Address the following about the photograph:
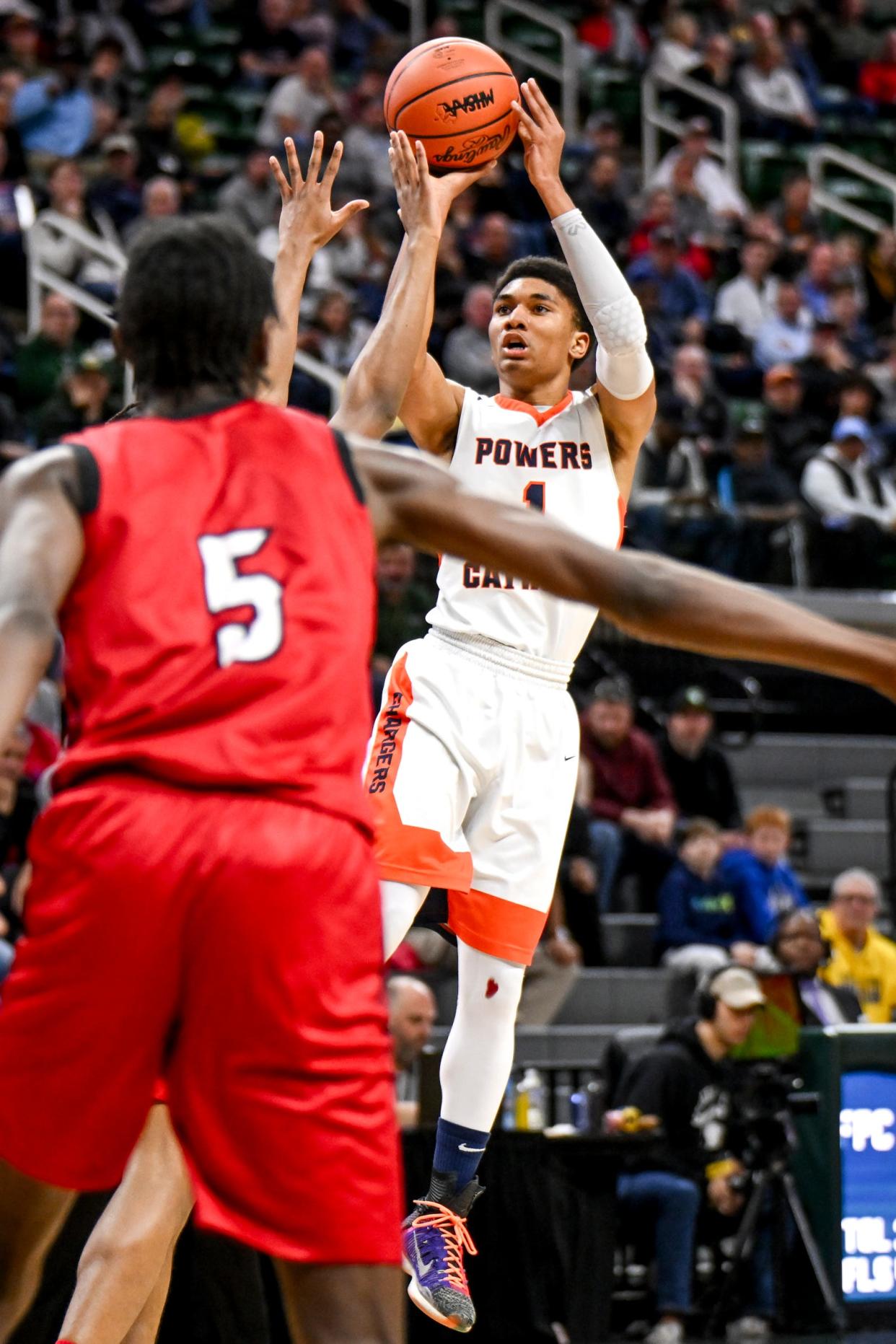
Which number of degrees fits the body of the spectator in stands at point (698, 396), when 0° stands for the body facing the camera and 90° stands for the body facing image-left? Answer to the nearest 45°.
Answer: approximately 45°

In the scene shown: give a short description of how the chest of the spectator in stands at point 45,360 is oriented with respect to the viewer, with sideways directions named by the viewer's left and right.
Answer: facing the viewer and to the right of the viewer

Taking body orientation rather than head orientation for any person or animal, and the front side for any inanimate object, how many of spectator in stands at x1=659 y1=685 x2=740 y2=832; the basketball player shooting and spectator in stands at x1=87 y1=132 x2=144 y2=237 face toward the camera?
3

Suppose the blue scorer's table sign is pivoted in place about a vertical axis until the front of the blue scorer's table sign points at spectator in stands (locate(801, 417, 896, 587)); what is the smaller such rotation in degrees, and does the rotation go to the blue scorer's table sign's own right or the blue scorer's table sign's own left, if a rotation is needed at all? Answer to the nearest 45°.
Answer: approximately 180°

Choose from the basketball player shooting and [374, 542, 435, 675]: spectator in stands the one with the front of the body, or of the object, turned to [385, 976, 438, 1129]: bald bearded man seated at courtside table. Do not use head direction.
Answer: [374, 542, 435, 675]: spectator in stands

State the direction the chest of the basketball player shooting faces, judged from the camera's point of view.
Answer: toward the camera

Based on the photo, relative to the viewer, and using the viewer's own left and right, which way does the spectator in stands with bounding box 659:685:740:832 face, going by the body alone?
facing the viewer

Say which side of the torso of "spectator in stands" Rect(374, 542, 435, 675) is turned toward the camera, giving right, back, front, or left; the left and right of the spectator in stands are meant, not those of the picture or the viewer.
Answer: front
